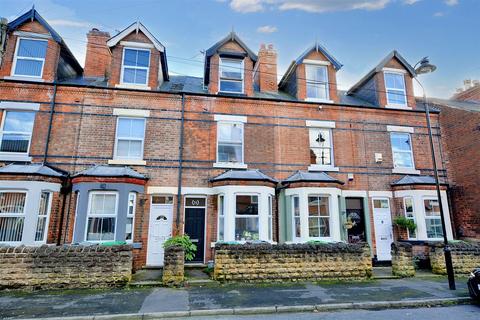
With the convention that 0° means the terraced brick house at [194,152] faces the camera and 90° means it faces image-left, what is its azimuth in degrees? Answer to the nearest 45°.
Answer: approximately 0°

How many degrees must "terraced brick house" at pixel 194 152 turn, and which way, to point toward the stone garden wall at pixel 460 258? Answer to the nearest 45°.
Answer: approximately 90° to its left

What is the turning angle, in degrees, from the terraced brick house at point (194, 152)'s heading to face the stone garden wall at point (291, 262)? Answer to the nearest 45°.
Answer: approximately 45° to its left

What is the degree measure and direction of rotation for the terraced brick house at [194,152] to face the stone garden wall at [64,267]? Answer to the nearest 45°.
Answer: approximately 45° to its right
